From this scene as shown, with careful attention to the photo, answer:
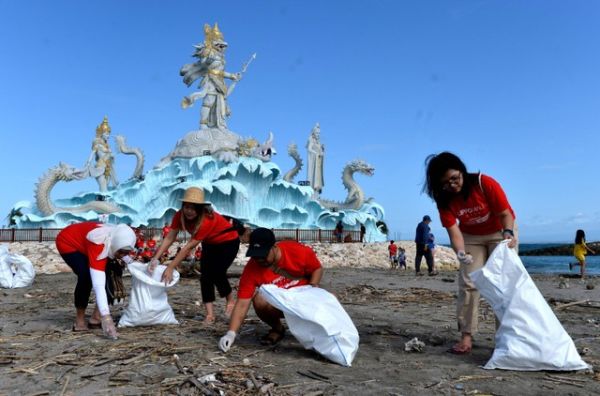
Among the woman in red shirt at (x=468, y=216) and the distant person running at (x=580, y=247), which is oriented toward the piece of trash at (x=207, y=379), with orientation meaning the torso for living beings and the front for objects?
the woman in red shirt

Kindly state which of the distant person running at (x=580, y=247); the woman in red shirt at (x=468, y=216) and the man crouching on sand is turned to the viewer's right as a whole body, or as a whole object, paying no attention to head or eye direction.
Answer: the distant person running

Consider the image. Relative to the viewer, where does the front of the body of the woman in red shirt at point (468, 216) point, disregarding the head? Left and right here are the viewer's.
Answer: facing the viewer and to the left of the viewer

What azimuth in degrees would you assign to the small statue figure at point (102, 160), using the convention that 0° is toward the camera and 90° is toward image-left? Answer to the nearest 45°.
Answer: approximately 315°

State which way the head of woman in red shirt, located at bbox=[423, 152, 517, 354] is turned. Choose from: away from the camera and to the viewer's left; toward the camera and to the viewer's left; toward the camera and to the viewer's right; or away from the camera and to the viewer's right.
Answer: toward the camera and to the viewer's left

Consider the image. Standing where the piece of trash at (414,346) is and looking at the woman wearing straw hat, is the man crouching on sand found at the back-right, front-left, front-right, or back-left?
front-left

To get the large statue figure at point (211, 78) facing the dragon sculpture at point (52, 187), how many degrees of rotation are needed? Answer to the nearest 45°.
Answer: approximately 135° to its right

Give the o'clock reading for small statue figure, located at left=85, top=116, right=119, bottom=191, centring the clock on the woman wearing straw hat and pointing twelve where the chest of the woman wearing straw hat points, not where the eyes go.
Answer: The small statue figure is roughly at 4 o'clock from the woman wearing straw hat.

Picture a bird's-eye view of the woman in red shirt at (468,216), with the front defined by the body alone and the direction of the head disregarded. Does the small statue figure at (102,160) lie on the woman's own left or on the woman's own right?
on the woman's own right

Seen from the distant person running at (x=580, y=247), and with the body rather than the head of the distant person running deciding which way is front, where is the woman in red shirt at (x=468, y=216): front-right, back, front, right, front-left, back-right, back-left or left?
right

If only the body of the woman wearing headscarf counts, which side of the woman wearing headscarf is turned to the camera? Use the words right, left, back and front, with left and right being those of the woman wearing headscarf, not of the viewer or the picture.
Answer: right

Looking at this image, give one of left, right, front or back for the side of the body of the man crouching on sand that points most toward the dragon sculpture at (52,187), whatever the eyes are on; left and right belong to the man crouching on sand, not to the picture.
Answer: right

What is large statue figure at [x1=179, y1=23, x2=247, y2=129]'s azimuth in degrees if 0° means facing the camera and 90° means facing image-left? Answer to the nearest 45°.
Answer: approximately 315°
